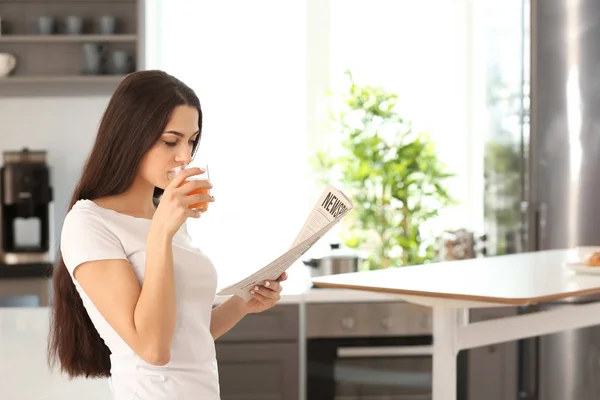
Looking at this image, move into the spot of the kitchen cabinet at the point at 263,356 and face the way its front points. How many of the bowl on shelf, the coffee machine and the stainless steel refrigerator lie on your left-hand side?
1

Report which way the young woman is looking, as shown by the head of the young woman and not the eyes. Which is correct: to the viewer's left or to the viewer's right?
to the viewer's right

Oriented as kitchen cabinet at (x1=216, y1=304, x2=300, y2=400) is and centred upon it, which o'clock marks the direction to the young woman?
The young woman is roughly at 12 o'clock from the kitchen cabinet.

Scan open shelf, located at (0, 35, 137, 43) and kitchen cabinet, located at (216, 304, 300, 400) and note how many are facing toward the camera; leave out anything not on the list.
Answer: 2

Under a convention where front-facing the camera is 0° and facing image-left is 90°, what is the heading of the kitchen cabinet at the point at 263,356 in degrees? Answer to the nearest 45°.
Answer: approximately 0°

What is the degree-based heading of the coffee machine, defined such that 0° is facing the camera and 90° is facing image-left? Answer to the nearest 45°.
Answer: approximately 0°

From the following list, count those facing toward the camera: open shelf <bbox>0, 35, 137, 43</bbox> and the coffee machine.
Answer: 2
